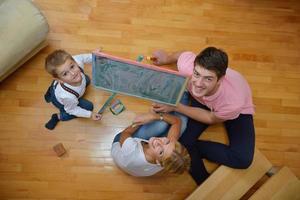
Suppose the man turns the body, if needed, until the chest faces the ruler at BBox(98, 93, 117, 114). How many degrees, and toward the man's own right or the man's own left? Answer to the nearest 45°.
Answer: approximately 45° to the man's own right

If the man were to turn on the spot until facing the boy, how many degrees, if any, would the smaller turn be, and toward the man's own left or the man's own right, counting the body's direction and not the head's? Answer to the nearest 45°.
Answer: approximately 45° to the man's own right

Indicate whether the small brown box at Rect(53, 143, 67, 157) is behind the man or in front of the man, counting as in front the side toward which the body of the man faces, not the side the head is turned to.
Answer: in front

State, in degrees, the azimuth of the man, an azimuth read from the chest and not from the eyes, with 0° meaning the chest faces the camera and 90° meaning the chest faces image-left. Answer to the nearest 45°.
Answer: approximately 45°

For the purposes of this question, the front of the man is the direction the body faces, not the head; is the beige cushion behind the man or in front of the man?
in front
